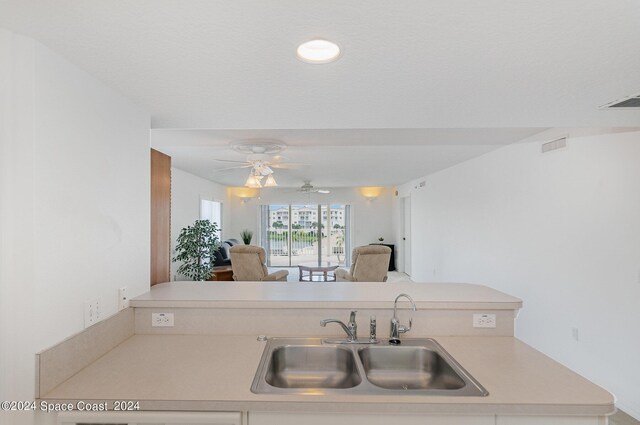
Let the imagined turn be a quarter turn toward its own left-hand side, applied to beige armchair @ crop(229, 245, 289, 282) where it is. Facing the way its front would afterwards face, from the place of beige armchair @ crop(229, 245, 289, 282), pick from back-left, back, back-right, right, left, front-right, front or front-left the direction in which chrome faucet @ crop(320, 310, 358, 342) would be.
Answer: back-left

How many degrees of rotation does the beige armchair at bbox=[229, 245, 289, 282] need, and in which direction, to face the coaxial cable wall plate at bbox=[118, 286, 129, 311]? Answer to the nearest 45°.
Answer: approximately 135° to its right

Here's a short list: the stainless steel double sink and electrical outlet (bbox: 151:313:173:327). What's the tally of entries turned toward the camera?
2

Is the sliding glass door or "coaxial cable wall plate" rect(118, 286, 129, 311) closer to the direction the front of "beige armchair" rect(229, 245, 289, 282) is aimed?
the sliding glass door

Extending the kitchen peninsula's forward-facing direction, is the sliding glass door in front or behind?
behind

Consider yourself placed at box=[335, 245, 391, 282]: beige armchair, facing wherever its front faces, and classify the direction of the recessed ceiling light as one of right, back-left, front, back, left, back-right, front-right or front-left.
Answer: back-left

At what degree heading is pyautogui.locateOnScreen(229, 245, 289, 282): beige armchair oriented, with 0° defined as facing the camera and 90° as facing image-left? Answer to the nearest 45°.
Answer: approximately 225°
